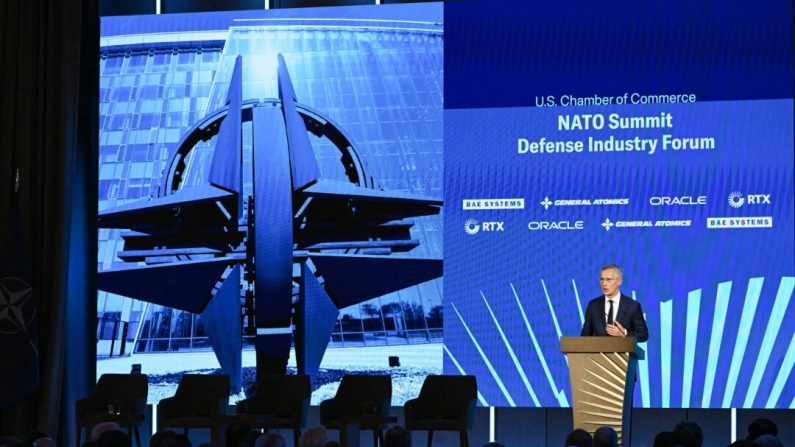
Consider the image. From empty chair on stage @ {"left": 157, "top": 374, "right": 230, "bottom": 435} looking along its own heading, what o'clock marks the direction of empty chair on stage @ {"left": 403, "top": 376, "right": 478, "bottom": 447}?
empty chair on stage @ {"left": 403, "top": 376, "right": 478, "bottom": 447} is roughly at 8 o'clock from empty chair on stage @ {"left": 157, "top": 374, "right": 230, "bottom": 435}.

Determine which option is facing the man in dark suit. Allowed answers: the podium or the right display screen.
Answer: the right display screen

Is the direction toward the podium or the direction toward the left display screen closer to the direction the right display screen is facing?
the podium

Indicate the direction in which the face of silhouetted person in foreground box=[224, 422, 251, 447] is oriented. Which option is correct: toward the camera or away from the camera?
away from the camera

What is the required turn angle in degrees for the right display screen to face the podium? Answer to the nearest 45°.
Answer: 0° — it already faces it

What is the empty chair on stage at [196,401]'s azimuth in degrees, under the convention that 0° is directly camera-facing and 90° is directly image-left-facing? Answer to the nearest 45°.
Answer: approximately 45°

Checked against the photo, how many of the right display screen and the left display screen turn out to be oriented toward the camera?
2

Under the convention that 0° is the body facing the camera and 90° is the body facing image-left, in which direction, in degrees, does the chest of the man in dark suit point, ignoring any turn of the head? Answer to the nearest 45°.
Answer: approximately 45°

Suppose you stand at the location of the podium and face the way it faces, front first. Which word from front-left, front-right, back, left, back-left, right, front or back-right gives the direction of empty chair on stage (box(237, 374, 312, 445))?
back-right

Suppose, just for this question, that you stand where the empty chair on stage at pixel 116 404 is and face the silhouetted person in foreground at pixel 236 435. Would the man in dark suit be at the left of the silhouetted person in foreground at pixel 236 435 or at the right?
left

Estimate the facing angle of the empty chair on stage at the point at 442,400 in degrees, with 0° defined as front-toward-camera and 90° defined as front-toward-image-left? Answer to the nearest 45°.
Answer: approximately 45°
